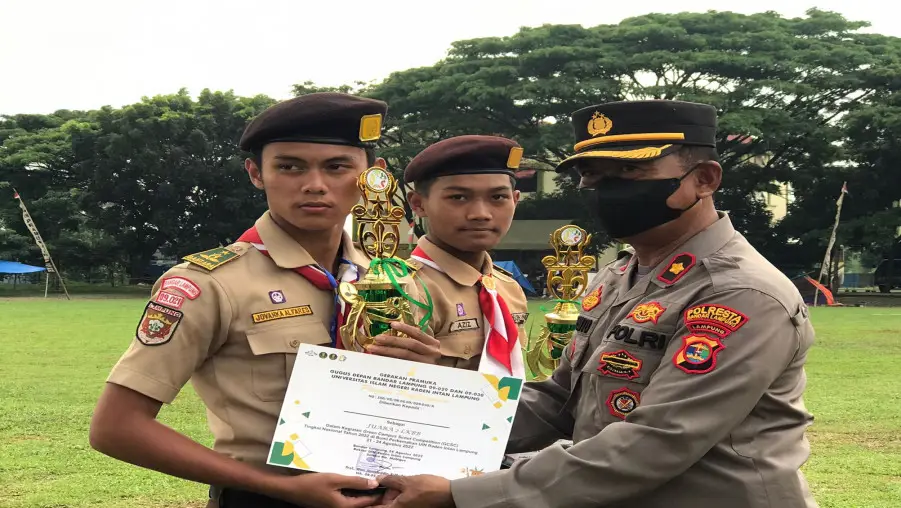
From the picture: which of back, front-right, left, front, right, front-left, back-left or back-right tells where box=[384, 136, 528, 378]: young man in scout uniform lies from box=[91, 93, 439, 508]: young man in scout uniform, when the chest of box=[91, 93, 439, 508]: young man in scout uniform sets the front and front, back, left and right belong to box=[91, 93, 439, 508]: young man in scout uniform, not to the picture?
left

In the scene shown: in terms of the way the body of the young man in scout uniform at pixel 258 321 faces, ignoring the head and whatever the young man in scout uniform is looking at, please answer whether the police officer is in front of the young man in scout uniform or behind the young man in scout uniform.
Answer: in front

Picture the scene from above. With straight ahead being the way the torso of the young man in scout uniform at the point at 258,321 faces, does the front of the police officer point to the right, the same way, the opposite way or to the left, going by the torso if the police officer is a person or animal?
to the right

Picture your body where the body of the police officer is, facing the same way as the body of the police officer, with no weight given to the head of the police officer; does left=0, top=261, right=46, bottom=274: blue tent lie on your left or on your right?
on your right

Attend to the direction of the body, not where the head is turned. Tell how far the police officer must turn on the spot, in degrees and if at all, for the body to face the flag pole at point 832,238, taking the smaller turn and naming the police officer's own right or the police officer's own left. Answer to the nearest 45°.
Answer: approximately 135° to the police officer's own right

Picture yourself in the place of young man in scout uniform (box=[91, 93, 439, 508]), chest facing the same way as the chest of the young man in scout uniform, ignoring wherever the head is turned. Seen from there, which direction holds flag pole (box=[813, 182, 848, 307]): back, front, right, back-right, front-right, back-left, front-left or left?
left

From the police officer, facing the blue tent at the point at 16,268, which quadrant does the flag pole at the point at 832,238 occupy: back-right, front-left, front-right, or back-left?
front-right

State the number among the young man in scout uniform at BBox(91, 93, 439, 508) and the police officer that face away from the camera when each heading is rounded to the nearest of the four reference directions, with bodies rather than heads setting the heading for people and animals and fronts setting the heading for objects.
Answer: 0

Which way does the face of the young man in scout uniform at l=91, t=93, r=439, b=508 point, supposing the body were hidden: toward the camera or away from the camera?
toward the camera

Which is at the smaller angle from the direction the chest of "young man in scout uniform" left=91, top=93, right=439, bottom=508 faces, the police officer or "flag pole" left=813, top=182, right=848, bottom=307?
the police officer

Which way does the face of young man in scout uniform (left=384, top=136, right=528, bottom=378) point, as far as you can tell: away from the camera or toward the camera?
toward the camera

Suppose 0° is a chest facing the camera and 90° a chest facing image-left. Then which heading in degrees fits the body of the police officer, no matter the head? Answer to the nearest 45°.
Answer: approximately 45°

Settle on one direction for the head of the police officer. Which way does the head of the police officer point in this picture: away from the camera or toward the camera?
toward the camera

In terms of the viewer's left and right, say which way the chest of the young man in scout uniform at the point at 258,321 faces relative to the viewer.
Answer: facing the viewer and to the right of the viewer
